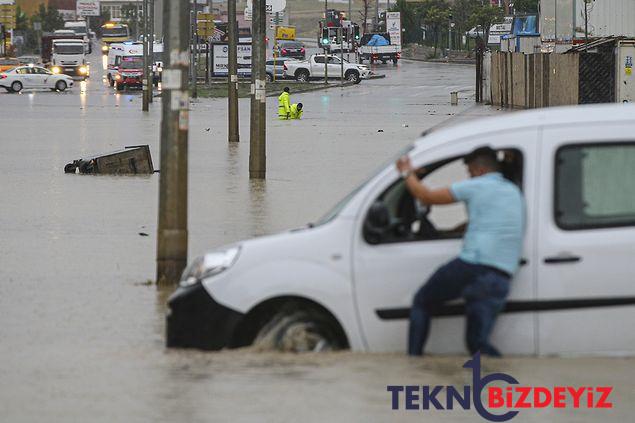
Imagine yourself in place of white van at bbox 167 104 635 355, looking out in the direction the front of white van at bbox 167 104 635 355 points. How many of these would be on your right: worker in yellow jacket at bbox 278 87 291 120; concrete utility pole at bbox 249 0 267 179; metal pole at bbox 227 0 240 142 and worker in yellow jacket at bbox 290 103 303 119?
4

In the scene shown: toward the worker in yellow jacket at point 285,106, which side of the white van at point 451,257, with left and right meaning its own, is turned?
right

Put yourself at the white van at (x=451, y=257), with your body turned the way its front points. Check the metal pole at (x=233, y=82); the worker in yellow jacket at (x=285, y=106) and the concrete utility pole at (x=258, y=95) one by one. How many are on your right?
3

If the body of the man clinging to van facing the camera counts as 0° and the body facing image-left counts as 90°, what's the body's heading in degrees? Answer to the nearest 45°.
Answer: approximately 135°

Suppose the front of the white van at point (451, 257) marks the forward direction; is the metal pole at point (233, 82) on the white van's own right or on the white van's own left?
on the white van's own right

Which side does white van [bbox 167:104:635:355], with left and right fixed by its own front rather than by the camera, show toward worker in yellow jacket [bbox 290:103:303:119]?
right

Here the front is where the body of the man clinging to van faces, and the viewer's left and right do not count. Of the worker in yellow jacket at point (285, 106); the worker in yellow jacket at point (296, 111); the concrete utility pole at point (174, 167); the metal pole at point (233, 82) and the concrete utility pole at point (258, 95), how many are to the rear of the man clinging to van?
0

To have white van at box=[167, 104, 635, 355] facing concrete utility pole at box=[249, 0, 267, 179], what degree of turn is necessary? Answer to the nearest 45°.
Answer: approximately 90° to its right

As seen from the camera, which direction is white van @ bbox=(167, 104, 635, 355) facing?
to the viewer's left

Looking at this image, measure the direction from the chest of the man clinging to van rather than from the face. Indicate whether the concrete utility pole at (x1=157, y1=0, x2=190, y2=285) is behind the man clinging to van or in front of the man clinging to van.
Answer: in front
